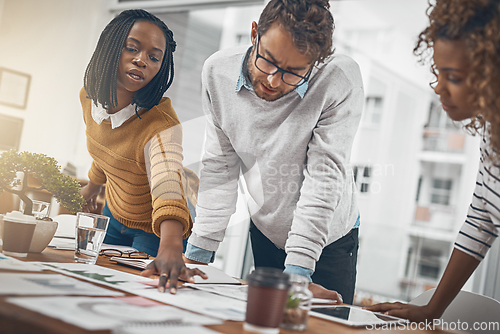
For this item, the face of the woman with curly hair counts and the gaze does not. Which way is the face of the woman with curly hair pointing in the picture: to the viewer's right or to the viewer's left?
to the viewer's left

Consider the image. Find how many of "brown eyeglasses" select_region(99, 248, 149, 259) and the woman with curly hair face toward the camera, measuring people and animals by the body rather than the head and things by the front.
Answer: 1

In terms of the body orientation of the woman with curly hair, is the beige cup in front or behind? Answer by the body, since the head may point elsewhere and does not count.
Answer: in front

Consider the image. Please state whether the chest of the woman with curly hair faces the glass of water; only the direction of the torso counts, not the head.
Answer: yes

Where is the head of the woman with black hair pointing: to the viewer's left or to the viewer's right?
to the viewer's right

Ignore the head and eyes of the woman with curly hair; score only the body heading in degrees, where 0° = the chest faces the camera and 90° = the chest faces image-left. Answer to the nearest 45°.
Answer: approximately 90°

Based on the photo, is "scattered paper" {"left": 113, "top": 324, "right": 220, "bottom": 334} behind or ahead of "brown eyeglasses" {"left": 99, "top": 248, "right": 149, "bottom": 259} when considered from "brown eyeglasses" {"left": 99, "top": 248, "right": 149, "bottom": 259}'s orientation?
ahead

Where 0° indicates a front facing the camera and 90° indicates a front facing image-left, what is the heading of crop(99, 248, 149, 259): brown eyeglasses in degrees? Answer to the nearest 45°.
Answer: approximately 0°
